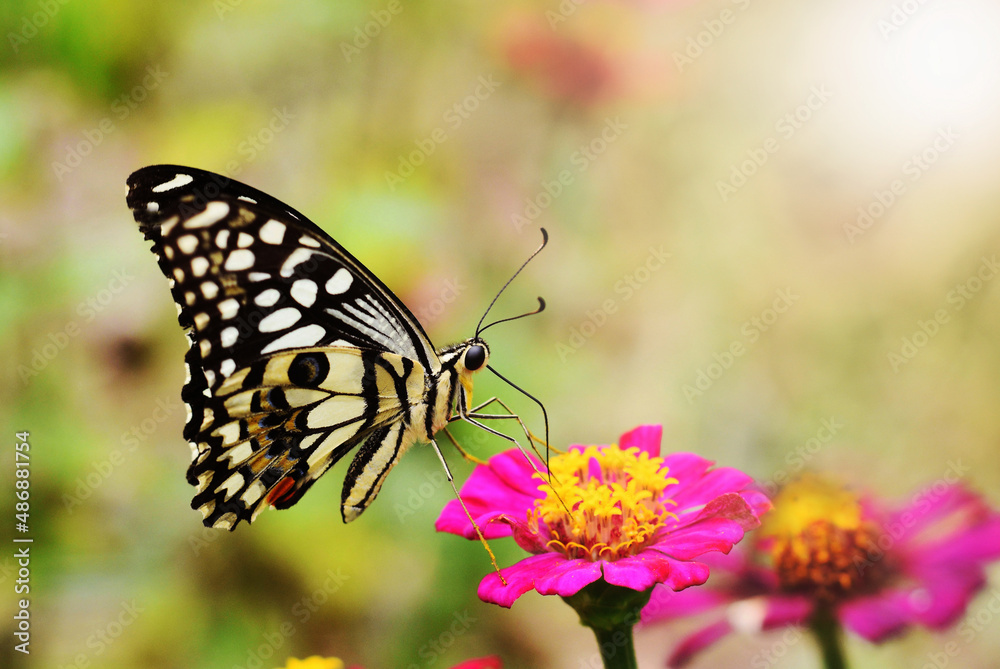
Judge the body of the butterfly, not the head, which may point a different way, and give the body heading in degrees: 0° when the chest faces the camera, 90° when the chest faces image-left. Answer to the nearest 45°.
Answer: approximately 270°
